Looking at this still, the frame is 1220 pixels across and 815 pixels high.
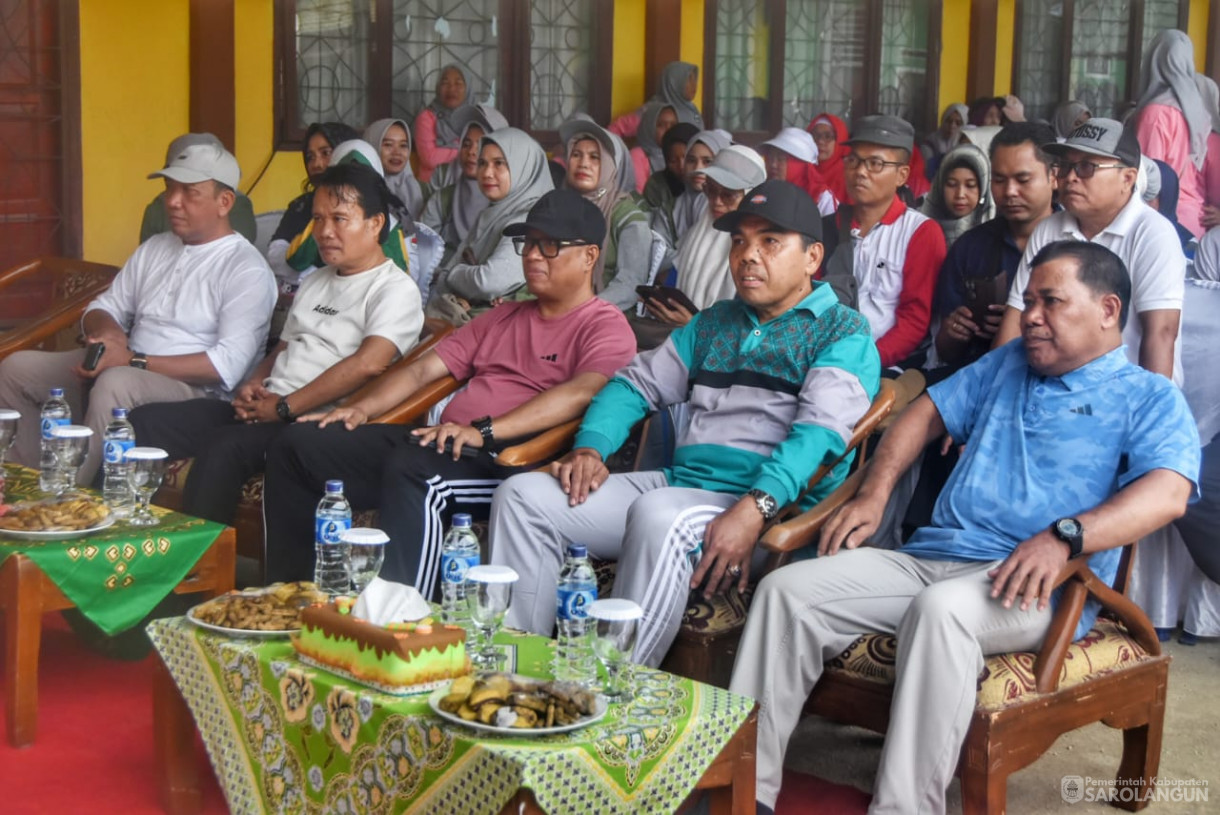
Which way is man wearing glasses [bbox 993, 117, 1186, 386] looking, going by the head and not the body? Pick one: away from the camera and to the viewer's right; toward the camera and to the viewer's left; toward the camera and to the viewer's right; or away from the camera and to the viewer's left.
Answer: toward the camera and to the viewer's left

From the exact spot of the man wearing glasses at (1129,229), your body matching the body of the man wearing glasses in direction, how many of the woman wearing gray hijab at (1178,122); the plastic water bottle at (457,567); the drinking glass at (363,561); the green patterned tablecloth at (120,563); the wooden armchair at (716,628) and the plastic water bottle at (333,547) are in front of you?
5

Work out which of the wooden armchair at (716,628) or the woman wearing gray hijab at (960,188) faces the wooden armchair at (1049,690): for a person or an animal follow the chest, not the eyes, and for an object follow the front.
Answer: the woman wearing gray hijab

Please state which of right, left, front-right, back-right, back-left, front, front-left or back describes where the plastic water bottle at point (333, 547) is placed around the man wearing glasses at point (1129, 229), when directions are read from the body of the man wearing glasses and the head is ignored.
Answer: front

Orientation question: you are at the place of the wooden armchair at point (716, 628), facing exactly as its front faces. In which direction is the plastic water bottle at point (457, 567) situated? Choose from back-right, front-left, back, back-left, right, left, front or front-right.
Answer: front

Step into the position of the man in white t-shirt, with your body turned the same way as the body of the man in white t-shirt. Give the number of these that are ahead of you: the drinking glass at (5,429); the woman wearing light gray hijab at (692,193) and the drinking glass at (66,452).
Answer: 2

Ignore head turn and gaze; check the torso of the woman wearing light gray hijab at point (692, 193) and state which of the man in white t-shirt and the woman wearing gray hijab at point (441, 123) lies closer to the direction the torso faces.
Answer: the man in white t-shirt

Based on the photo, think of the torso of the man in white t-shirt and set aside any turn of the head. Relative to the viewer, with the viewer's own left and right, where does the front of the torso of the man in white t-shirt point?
facing the viewer and to the left of the viewer

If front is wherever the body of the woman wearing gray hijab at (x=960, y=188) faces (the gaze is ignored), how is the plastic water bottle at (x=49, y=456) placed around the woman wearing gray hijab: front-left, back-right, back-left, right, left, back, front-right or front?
front-right

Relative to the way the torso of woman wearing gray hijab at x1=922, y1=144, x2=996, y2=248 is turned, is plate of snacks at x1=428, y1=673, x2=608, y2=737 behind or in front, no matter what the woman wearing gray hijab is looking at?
in front

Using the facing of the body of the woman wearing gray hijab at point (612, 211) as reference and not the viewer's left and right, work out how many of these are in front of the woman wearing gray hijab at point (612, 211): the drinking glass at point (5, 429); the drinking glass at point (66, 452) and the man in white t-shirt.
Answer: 3

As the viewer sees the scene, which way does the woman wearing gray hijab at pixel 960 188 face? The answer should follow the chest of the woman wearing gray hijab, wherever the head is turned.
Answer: toward the camera

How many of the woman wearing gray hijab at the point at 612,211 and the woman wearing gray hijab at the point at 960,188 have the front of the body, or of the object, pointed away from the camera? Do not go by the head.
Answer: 0
